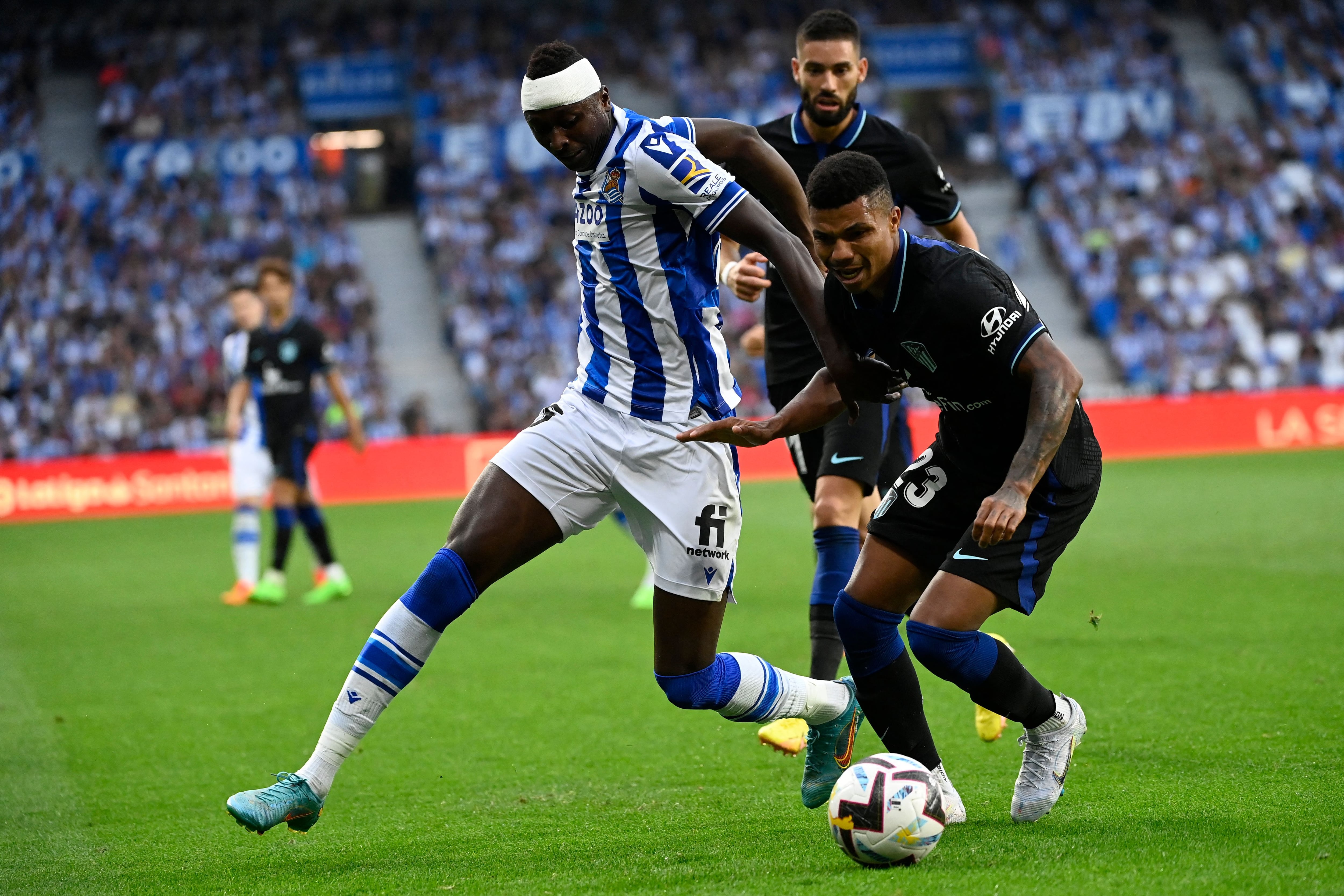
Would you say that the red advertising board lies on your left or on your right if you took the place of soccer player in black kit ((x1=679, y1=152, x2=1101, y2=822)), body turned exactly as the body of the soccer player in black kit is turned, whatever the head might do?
on your right

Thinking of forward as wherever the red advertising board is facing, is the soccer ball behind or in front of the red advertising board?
in front

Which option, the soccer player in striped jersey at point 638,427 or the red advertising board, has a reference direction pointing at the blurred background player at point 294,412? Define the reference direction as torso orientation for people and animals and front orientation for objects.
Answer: the red advertising board

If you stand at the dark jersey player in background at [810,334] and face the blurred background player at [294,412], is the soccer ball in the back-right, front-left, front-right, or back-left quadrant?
back-left

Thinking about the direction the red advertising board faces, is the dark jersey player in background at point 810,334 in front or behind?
in front

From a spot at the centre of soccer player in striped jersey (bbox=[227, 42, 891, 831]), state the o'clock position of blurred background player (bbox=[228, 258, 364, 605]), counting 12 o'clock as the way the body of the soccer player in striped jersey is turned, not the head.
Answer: The blurred background player is roughly at 4 o'clock from the soccer player in striped jersey.

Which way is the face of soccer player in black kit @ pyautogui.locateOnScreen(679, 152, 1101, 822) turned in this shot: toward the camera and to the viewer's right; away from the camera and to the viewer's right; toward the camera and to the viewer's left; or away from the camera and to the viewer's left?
toward the camera and to the viewer's left

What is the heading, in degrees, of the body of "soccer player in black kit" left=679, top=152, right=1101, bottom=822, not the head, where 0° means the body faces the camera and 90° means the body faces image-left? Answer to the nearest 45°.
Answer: approximately 45°

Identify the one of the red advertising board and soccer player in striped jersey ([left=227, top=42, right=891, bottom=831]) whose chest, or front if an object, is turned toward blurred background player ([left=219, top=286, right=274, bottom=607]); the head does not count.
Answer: the red advertising board

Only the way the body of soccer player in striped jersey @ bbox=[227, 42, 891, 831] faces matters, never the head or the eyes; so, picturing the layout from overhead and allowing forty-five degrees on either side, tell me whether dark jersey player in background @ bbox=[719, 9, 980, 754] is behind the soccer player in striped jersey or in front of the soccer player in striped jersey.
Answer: behind

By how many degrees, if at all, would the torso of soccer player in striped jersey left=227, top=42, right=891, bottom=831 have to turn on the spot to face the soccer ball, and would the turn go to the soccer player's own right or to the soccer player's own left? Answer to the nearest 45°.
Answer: approximately 90° to the soccer player's own left
